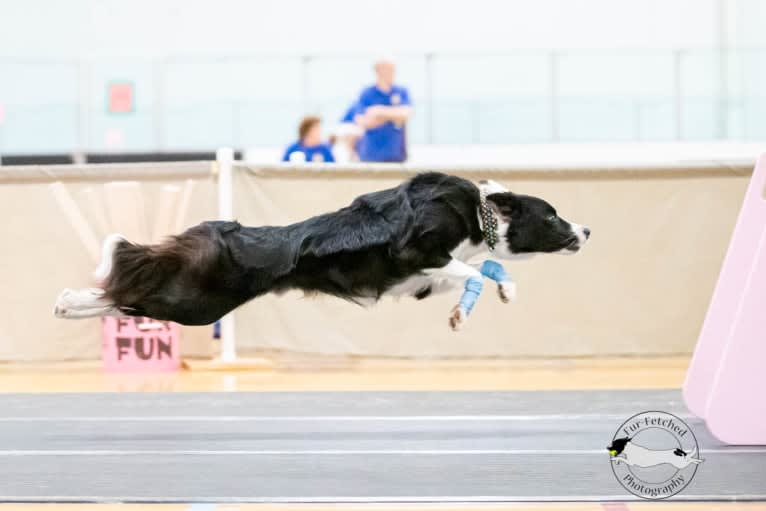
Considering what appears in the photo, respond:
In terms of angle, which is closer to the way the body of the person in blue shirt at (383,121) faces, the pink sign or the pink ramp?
the pink ramp

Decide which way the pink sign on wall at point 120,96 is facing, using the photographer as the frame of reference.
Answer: facing the viewer

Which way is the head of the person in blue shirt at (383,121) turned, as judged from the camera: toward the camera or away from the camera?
toward the camera

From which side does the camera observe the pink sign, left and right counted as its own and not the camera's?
front

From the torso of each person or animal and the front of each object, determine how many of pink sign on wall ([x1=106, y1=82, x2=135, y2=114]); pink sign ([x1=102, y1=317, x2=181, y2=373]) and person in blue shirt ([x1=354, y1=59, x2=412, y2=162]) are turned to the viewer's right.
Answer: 0

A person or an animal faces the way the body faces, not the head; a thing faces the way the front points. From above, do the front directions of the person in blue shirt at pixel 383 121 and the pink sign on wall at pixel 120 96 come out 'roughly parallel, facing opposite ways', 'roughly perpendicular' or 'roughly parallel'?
roughly parallel

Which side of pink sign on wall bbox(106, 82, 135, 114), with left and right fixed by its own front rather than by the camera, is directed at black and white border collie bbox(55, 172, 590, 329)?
front

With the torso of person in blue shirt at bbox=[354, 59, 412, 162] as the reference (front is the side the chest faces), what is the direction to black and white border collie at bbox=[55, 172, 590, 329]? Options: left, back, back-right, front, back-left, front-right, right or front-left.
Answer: front

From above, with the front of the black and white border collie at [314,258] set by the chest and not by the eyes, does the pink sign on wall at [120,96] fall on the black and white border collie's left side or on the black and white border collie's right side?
on the black and white border collie's left side

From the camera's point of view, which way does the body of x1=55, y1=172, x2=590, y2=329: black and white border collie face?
to the viewer's right

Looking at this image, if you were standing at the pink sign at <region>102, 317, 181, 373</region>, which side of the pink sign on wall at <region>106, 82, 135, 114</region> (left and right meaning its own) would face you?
front

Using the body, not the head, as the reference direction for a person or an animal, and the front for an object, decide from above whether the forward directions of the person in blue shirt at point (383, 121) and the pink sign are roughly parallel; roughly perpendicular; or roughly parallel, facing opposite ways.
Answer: roughly parallel

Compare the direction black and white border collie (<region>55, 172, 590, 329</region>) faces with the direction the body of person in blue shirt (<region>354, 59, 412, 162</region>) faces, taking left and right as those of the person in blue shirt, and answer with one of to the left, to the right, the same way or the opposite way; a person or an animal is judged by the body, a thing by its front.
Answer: to the left

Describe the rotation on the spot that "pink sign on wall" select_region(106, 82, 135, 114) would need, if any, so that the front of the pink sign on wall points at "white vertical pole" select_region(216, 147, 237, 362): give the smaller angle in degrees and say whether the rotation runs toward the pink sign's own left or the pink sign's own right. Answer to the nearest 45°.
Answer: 0° — it already faces it
